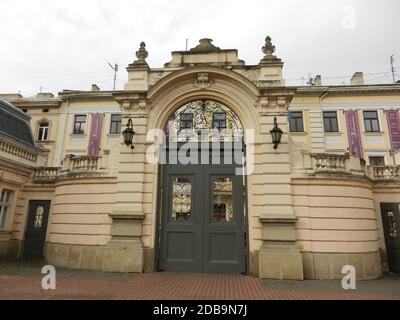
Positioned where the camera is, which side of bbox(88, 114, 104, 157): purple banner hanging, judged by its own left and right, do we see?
front

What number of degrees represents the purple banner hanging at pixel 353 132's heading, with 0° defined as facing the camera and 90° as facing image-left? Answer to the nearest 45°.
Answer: approximately 0°

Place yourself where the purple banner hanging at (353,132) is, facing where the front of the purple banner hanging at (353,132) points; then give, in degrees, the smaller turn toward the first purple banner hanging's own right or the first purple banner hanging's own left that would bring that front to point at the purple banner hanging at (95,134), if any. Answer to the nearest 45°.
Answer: approximately 45° to the first purple banner hanging's own right

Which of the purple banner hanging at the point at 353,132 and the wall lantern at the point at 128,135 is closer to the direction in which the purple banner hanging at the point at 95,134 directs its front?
the wall lantern

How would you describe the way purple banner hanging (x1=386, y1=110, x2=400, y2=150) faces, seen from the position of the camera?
facing the viewer

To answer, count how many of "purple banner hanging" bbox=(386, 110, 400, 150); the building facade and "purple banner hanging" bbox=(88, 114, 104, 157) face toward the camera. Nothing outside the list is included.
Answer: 3
